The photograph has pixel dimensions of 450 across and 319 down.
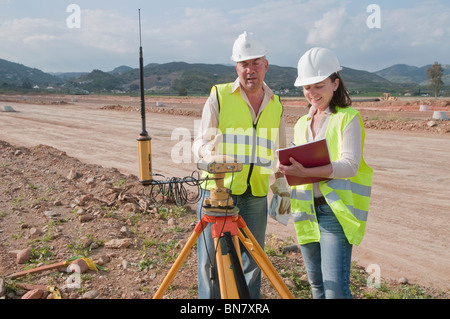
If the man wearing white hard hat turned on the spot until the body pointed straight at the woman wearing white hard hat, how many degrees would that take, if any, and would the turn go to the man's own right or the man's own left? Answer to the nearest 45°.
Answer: approximately 45° to the man's own left

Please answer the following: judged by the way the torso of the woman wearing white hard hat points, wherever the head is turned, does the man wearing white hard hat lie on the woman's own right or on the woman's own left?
on the woman's own right

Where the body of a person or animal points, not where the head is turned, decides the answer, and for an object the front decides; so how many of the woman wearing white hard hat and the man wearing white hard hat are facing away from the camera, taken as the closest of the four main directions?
0

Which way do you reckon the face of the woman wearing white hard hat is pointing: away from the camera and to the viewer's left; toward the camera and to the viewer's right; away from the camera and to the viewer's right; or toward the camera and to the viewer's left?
toward the camera and to the viewer's left

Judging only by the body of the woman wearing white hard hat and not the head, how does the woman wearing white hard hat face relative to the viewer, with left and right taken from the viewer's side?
facing the viewer and to the left of the viewer

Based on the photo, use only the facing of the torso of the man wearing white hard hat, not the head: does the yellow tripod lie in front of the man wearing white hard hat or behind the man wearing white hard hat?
in front
